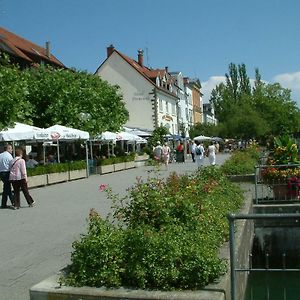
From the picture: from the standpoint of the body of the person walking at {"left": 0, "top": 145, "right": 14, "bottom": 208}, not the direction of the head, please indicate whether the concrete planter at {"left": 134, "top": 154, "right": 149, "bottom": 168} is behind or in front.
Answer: in front

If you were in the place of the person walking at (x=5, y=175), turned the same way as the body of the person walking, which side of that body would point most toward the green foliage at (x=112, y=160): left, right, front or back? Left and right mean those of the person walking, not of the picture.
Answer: front
